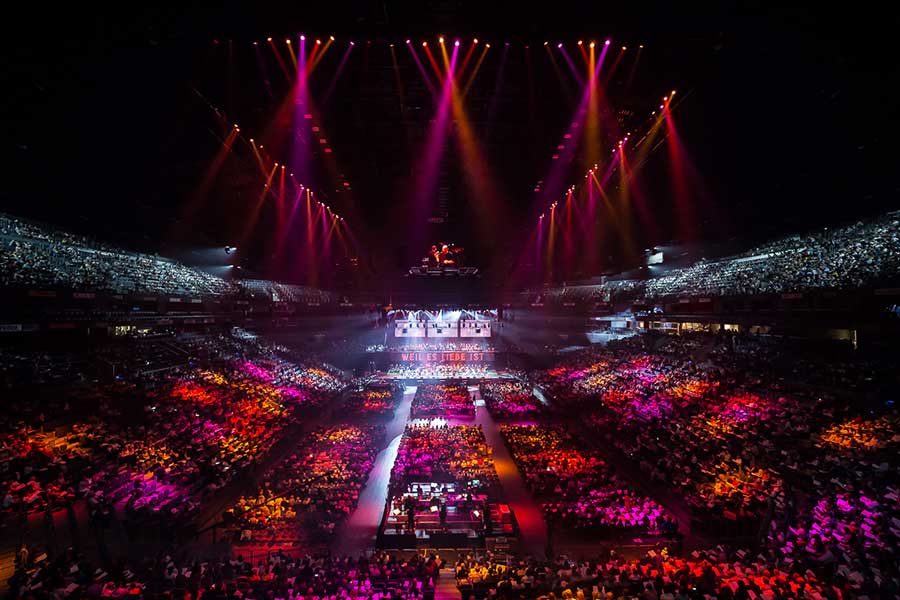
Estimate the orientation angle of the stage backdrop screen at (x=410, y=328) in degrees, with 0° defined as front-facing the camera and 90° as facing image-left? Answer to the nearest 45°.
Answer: approximately 0°

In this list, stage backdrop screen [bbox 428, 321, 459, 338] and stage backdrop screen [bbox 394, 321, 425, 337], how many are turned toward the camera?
2

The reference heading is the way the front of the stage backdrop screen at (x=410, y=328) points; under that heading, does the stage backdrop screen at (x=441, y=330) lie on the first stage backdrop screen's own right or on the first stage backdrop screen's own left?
on the first stage backdrop screen's own left

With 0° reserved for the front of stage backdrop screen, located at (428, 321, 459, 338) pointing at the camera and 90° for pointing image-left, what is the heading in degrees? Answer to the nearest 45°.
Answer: approximately 0°

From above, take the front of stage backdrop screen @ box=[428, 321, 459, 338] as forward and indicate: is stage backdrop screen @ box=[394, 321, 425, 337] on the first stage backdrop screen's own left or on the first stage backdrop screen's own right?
on the first stage backdrop screen's own right
